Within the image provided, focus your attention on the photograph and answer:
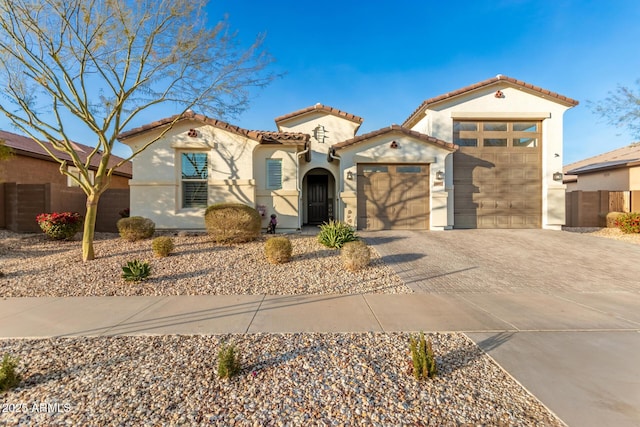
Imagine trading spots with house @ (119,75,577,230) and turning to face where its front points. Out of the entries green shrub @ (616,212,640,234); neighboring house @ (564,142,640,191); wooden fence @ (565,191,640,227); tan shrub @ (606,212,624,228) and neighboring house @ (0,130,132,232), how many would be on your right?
1

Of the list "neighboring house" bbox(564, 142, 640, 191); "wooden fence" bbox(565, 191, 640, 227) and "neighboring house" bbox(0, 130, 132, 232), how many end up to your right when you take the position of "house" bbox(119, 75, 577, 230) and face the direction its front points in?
1

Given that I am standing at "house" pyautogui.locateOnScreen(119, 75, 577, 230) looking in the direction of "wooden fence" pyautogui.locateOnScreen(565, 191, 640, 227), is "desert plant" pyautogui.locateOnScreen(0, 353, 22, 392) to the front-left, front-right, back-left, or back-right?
back-right

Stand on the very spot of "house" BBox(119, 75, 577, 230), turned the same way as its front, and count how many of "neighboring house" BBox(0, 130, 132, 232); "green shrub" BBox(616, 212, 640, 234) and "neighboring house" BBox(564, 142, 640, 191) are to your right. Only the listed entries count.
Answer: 1

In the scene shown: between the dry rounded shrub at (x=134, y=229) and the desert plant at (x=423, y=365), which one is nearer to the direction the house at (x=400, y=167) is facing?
the desert plant

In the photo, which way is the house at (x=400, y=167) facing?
toward the camera

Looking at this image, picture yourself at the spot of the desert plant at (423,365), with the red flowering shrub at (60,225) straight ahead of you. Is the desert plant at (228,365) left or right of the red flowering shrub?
left

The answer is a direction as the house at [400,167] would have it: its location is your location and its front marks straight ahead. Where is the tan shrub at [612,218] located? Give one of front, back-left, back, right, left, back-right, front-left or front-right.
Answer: left

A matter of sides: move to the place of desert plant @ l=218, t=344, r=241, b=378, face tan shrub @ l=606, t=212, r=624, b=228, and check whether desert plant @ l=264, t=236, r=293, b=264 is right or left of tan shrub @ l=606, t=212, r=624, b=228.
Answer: left

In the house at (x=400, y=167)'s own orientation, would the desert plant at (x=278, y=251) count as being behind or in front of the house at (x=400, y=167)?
in front

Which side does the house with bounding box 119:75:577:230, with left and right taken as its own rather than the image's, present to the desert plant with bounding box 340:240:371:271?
front

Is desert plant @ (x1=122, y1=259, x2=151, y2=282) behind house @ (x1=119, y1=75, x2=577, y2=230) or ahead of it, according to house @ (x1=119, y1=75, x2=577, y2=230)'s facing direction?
ahead

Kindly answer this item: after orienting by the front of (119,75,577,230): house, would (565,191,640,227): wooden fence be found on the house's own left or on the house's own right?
on the house's own left

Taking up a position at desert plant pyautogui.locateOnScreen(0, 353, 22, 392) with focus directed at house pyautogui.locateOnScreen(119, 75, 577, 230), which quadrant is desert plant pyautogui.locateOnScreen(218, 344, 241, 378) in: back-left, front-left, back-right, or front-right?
front-right

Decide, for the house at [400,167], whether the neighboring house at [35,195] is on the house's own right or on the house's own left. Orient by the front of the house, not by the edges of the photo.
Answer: on the house's own right

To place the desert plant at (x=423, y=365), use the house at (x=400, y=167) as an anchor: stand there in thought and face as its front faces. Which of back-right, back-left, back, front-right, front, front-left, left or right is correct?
front

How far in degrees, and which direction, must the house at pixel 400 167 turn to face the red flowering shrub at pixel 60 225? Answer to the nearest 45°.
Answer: approximately 90° to its right
